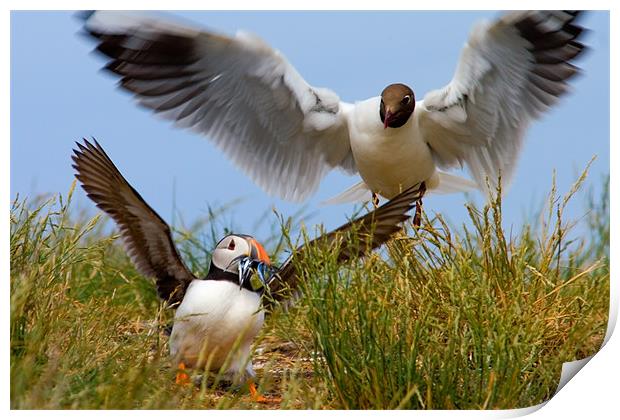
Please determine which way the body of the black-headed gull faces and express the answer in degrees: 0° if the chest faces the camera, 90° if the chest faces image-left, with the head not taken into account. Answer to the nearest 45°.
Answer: approximately 0°

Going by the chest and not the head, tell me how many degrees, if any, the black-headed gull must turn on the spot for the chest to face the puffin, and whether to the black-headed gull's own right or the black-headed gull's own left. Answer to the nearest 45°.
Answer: approximately 45° to the black-headed gull's own right
